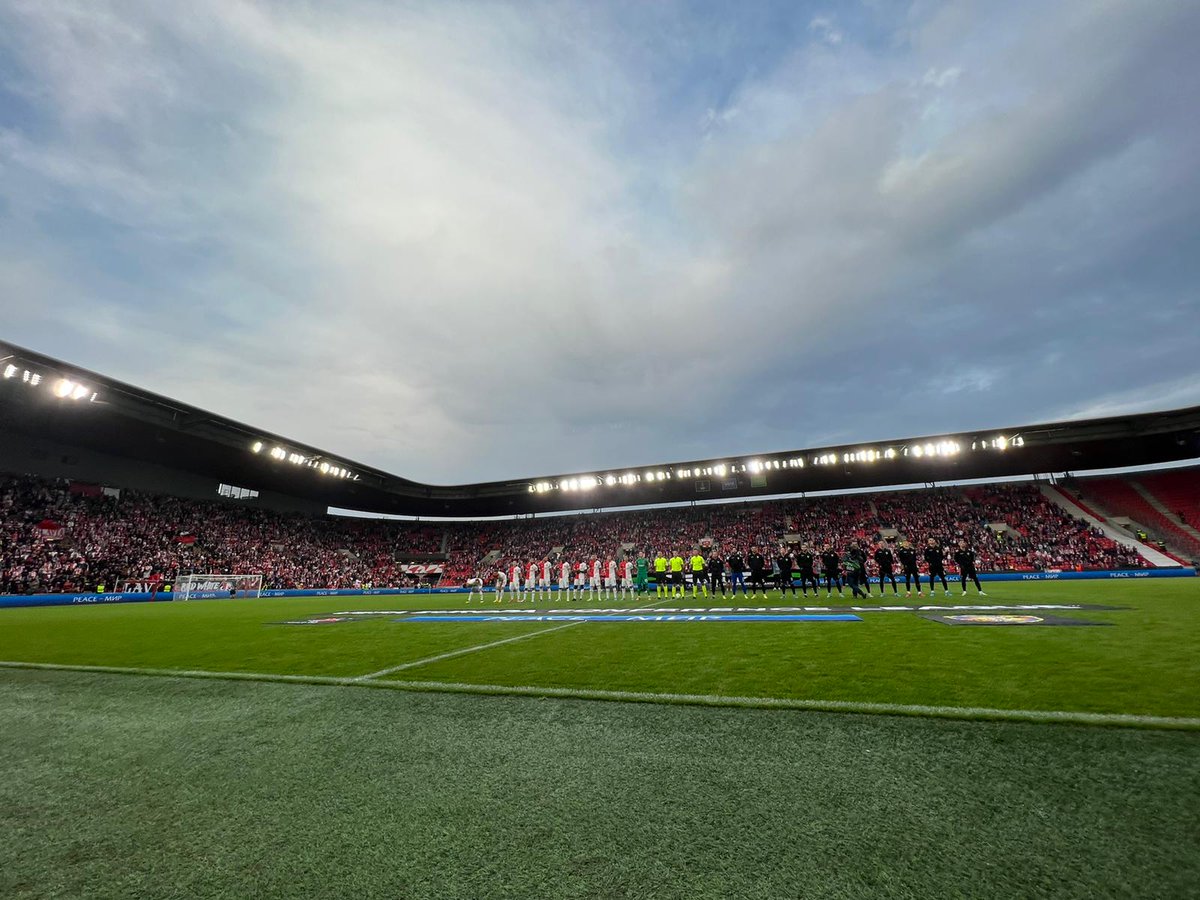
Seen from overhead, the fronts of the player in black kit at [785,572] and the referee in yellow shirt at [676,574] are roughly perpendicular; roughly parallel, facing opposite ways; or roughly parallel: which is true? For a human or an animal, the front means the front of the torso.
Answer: roughly parallel

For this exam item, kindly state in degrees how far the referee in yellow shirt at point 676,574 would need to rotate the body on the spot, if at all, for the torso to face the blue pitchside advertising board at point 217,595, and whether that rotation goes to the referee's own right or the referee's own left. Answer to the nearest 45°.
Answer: approximately 90° to the referee's own right

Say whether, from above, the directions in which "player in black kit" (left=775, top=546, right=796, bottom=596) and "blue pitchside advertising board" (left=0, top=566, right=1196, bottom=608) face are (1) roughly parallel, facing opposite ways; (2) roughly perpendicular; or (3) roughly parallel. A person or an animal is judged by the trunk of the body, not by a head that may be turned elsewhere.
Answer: roughly parallel

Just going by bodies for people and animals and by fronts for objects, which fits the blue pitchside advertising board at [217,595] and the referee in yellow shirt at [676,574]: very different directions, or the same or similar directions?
same or similar directions

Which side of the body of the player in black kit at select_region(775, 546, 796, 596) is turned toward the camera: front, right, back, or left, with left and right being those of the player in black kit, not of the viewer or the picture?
front

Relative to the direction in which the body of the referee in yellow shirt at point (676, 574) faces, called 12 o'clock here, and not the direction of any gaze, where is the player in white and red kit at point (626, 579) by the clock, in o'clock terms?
The player in white and red kit is roughly at 3 o'clock from the referee in yellow shirt.

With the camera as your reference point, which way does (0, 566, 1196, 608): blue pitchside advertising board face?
facing the viewer

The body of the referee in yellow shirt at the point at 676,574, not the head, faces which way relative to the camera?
toward the camera
